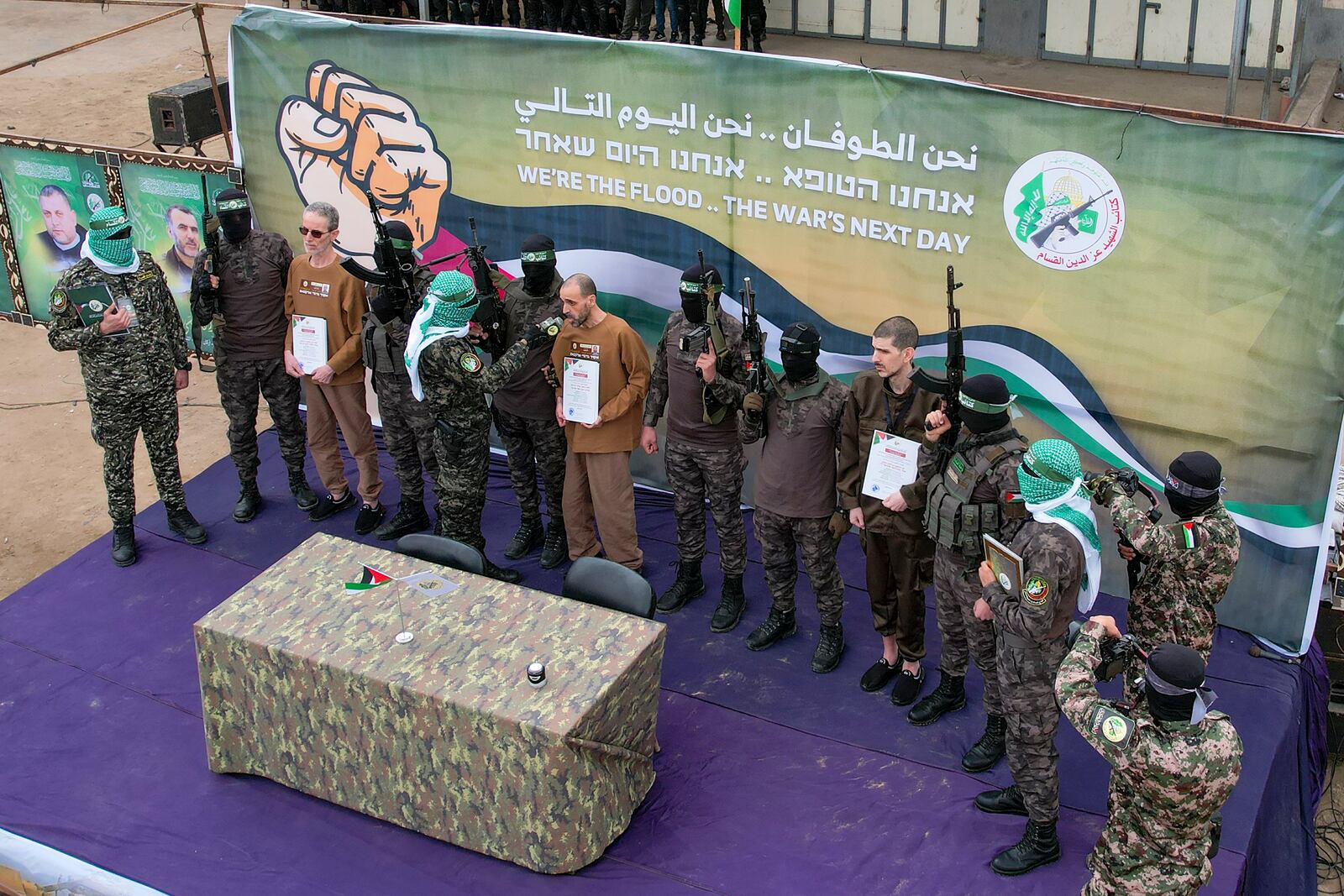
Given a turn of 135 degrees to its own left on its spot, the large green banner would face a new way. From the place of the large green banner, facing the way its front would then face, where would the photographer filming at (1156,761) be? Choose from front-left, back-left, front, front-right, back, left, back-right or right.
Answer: right

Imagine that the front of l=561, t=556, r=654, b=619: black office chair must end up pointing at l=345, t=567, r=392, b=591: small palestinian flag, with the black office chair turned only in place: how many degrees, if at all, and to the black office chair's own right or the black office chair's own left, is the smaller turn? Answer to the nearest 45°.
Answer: approximately 45° to the black office chair's own right

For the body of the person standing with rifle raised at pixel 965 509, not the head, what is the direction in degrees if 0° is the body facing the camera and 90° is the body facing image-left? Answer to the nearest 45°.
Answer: approximately 45°

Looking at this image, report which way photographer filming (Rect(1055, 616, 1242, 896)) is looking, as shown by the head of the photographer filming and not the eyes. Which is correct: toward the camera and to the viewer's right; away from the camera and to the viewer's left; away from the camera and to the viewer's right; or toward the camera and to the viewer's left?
away from the camera and to the viewer's left

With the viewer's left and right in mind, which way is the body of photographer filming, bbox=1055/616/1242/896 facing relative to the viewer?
facing away from the viewer and to the left of the viewer

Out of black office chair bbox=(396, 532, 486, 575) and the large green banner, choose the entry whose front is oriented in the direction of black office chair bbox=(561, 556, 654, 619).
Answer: the large green banner

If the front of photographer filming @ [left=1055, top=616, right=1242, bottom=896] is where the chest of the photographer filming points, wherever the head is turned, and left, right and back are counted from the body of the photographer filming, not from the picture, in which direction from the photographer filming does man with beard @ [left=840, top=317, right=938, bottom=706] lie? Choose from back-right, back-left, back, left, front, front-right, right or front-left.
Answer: front

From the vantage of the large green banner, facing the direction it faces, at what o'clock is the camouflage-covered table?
The camouflage-covered table is roughly at 12 o'clock from the large green banner.

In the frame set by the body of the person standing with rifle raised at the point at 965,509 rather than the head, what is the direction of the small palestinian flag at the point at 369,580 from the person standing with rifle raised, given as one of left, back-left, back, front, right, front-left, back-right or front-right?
front-right

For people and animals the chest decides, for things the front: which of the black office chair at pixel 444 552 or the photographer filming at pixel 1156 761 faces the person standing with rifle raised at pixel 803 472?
the photographer filming

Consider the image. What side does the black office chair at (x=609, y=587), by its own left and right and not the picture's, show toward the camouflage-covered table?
front

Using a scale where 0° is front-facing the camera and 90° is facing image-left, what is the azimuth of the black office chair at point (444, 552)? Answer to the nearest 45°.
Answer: approximately 45°

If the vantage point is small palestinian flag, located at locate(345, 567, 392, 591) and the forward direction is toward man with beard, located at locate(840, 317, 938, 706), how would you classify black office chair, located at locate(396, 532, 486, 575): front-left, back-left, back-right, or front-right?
front-left

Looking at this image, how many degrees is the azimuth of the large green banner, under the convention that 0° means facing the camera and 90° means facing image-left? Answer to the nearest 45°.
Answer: approximately 45°

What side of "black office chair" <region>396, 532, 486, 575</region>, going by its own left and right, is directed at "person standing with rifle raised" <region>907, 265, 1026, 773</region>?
left

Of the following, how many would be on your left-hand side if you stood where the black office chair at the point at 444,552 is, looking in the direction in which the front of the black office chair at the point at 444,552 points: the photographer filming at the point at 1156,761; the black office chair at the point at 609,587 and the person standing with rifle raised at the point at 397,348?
2
